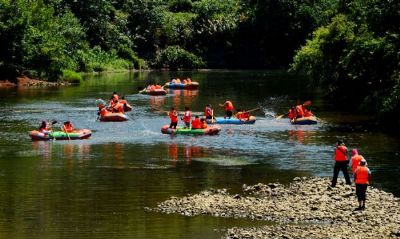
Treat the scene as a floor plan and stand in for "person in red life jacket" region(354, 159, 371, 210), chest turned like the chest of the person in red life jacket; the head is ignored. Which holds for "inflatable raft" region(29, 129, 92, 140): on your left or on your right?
on your left

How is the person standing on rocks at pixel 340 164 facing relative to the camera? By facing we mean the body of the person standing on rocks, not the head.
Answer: away from the camera

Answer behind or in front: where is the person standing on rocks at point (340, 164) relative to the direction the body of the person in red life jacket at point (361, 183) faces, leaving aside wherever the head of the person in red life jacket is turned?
in front

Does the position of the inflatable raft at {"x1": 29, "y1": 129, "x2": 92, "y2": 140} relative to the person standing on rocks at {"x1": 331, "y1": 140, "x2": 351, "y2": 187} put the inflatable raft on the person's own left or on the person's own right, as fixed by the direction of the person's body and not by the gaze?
on the person's own left

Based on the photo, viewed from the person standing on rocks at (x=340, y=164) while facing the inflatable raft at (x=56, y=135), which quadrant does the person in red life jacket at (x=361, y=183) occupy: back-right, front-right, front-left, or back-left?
back-left

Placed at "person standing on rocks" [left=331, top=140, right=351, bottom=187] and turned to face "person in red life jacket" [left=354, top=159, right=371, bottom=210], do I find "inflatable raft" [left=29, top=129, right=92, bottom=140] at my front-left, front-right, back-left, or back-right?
back-right

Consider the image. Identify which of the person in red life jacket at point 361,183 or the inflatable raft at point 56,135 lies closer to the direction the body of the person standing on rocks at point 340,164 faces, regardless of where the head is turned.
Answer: the inflatable raft

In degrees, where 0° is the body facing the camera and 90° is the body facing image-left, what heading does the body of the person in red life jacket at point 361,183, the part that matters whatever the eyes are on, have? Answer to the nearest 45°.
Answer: approximately 180°

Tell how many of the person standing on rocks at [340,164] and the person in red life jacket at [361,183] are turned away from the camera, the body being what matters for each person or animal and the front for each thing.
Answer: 2
